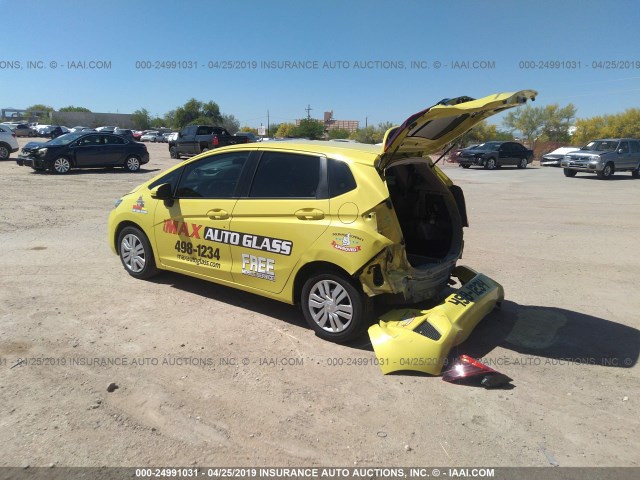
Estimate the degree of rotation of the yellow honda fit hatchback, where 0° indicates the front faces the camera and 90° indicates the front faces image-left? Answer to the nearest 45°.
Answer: approximately 135°

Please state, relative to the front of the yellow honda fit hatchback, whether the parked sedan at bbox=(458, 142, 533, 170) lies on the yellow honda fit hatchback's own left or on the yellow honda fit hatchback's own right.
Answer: on the yellow honda fit hatchback's own right

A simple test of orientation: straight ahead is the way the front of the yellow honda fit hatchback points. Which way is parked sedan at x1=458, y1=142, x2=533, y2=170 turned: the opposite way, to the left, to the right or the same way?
to the left

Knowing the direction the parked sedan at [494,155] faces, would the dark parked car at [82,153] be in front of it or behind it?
in front

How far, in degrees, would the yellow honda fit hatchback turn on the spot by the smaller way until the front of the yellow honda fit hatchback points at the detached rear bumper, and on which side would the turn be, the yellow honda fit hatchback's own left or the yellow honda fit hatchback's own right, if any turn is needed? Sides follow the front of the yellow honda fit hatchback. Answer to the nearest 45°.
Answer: approximately 180°

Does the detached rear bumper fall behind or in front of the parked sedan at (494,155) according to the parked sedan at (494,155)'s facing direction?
in front

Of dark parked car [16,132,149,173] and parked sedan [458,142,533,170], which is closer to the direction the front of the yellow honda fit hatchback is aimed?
the dark parked car

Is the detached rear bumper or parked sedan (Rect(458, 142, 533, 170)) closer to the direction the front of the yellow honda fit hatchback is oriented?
the parked sedan

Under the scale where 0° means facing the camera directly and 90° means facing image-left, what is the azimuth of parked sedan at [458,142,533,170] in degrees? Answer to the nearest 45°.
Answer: approximately 45°

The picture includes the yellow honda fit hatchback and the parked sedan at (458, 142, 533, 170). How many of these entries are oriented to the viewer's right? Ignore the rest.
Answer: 0

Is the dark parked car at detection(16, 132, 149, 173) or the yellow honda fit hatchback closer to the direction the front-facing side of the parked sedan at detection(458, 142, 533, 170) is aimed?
the dark parked car

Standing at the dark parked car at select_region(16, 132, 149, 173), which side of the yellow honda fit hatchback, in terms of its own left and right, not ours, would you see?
front

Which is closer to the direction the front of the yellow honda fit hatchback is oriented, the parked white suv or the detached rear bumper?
the parked white suv
